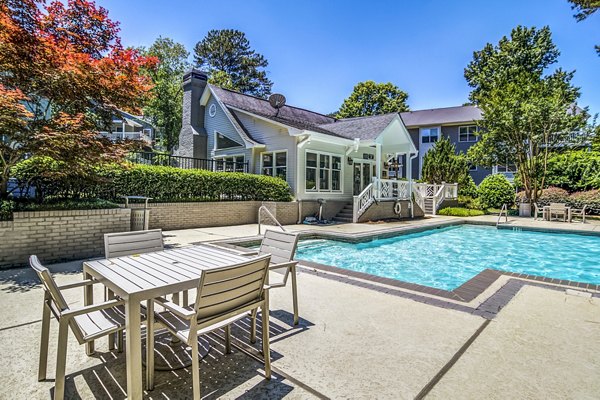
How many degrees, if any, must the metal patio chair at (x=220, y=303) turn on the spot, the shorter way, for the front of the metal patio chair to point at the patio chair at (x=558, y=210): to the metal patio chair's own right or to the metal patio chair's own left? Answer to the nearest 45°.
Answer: approximately 90° to the metal patio chair's own right

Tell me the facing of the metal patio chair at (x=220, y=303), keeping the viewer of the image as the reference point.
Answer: facing away from the viewer and to the left of the viewer

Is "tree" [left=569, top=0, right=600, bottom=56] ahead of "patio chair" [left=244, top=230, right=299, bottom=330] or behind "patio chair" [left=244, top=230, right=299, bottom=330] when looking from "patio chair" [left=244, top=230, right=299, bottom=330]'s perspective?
behind

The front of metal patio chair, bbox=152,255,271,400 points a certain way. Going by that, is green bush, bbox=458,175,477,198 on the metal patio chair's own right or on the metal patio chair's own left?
on the metal patio chair's own right

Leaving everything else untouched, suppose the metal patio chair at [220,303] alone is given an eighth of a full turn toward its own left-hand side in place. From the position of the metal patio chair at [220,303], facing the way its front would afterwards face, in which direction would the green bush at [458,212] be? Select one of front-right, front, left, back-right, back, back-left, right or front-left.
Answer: back-right

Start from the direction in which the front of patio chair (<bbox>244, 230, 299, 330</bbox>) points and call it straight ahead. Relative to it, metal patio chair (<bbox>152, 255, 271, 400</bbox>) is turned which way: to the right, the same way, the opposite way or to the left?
to the right

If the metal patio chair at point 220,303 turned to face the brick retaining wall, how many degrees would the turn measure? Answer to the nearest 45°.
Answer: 0° — it already faces it

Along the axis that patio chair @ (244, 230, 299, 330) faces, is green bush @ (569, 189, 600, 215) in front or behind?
behind

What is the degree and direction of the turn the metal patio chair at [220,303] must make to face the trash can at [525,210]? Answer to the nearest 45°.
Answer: approximately 90° to its right

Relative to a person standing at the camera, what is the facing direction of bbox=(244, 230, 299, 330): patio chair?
facing the viewer and to the left of the viewer

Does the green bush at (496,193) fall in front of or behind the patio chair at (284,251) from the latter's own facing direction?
behind

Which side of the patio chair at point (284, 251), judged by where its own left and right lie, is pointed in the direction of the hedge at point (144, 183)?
right

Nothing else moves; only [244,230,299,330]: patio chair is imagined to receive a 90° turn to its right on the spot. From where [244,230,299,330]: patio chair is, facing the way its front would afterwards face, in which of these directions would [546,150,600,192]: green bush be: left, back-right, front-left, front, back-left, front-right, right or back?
right

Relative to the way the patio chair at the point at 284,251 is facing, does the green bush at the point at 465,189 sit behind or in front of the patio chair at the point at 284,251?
behind

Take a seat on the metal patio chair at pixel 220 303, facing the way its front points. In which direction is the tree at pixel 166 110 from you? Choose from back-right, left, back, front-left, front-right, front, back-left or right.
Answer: front-right

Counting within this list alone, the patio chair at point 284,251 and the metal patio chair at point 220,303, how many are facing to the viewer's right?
0

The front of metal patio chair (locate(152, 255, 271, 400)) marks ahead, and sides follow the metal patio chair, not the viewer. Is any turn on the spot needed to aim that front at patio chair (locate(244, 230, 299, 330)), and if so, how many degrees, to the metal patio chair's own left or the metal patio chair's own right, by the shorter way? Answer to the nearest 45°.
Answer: approximately 90° to the metal patio chair's own right
